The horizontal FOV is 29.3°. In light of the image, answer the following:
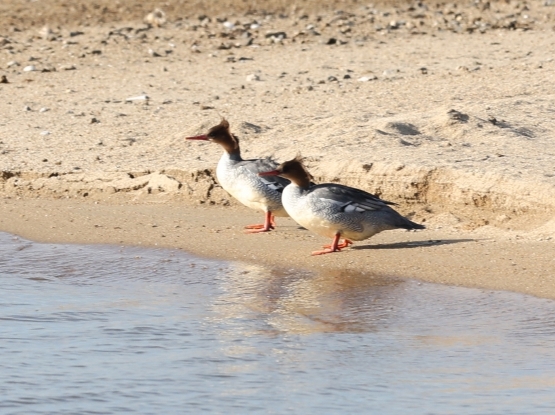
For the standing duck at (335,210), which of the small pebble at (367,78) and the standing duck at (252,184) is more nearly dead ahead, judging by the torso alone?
the standing duck

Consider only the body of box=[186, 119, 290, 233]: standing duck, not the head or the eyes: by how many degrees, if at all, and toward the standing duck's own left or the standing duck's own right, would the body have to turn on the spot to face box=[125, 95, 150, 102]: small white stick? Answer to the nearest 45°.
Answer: approximately 90° to the standing duck's own right

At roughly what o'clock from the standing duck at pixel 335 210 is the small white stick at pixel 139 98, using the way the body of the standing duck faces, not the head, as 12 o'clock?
The small white stick is roughly at 2 o'clock from the standing duck.

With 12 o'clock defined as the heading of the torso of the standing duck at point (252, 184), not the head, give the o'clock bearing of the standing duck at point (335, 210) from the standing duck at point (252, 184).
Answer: the standing duck at point (335, 210) is roughly at 8 o'clock from the standing duck at point (252, 184).

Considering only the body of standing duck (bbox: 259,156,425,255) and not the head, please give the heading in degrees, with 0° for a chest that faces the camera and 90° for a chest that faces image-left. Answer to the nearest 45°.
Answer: approximately 90°

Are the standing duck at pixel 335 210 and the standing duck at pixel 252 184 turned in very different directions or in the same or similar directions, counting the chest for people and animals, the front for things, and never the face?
same or similar directions

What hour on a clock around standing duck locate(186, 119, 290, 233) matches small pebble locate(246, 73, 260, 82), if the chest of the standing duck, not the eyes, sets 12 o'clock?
The small pebble is roughly at 3 o'clock from the standing duck.

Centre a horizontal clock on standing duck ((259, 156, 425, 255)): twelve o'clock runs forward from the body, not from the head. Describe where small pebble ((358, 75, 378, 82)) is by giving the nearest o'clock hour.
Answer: The small pebble is roughly at 3 o'clock from the standing duck.

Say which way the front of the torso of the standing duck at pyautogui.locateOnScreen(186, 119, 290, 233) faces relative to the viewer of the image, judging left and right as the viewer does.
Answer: facing to the left of the viewer

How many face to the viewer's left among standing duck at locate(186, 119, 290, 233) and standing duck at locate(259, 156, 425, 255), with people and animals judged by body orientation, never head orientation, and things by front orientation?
2

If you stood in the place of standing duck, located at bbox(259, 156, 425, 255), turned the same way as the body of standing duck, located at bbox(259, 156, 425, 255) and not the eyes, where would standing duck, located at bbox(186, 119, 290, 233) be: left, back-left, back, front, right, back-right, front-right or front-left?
front-right

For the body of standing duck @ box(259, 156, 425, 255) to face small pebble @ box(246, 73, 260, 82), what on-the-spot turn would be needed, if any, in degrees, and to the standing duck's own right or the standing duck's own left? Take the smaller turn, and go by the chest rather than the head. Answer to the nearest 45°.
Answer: approximately 90° to the standing duck's own right
